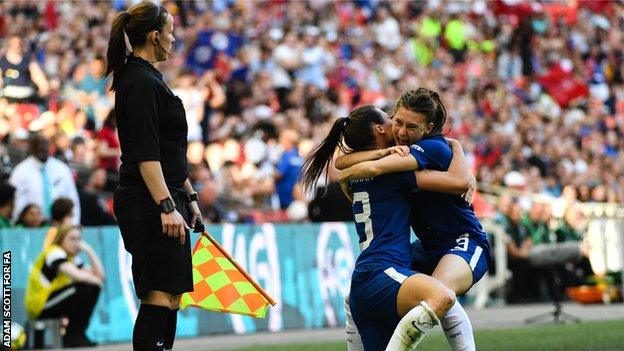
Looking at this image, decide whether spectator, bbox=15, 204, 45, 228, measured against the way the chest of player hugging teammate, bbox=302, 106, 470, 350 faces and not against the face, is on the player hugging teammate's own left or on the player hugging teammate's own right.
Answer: on the player hugging teammate's own left

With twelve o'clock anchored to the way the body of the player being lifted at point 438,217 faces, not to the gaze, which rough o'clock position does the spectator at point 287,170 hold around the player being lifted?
The spectator is roughly at 4 o'clock from the player being lifted.

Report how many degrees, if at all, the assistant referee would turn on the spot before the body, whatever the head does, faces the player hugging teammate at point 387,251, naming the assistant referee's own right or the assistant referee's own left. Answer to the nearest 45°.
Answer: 0° — they already face them

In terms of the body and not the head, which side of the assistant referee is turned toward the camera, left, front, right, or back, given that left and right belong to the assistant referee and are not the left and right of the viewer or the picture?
right

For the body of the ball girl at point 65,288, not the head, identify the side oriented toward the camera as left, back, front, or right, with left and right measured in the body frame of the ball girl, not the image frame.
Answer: right

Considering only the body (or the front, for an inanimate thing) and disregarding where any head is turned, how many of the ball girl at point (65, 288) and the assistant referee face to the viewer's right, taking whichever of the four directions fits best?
2

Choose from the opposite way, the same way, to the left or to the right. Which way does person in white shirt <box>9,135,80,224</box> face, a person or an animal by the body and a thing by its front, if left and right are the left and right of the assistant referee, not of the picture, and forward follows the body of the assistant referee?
to the right

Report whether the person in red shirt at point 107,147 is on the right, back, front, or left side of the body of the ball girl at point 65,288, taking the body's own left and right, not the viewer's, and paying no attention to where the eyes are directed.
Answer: left

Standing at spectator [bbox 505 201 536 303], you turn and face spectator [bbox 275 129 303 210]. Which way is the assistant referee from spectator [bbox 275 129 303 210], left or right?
left

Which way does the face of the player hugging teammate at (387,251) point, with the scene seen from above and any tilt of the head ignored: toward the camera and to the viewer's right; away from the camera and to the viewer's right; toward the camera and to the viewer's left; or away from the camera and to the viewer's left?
away from the camera and to the viewer's right

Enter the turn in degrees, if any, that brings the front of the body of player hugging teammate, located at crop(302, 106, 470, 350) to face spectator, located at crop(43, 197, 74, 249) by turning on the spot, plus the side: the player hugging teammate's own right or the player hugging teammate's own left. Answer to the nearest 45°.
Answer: approximately 90° to the player hugging teammate's own left
